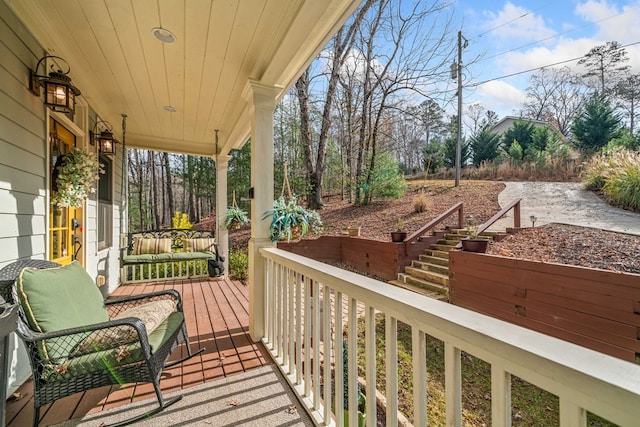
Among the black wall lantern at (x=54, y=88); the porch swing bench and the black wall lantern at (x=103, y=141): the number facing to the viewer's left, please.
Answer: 0

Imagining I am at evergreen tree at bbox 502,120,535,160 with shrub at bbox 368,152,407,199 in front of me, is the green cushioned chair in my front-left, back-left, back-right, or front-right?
front-left

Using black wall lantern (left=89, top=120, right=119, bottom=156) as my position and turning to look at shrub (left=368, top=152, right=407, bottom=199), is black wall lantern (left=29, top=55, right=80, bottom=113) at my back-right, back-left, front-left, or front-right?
back-right

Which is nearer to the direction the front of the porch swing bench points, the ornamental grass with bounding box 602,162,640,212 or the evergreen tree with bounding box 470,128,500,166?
the ornamental grass

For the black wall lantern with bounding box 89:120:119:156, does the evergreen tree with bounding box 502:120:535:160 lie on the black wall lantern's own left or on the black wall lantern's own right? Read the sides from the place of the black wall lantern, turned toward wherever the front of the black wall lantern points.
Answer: on the black wall lantern's own left

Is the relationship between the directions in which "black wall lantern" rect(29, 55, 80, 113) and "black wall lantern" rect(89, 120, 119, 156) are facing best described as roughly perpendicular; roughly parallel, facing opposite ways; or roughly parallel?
roughly parallel

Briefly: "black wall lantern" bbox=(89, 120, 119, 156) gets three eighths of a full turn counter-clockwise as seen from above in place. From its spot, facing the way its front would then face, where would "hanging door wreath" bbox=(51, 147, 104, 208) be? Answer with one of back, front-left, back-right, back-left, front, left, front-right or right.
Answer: back

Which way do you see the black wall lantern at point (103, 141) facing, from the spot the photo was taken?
facing the viewer and to the right of the viewer

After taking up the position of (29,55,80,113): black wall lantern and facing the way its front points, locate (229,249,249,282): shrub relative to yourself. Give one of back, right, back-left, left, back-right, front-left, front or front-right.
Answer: left

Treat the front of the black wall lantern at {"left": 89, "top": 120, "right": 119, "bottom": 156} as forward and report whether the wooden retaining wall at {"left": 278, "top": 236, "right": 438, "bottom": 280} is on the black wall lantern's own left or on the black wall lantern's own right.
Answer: on the black wall lantern's own left

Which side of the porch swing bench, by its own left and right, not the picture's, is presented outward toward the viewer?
front

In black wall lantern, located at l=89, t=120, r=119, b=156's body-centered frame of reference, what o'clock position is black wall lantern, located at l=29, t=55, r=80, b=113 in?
black wall lantern, located at l=29, t=55, r=80, b=113 is roughly at 2 o'clock from black wall lantern, located at l=89, t=120, r=119, b=156.

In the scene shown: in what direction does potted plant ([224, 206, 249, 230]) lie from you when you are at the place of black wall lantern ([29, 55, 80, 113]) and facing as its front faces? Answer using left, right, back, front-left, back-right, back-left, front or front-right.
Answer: left

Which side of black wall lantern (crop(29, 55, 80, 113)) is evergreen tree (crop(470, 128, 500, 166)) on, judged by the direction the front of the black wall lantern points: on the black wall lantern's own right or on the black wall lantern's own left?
on the black wall lantern's own left

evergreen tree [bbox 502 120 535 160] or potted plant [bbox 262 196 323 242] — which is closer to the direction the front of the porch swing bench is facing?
the potted plant

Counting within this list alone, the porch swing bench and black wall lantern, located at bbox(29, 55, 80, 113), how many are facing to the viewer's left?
0

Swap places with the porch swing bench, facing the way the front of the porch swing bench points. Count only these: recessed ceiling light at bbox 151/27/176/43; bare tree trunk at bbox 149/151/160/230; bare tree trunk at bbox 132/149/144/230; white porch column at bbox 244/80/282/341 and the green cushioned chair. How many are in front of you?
3
